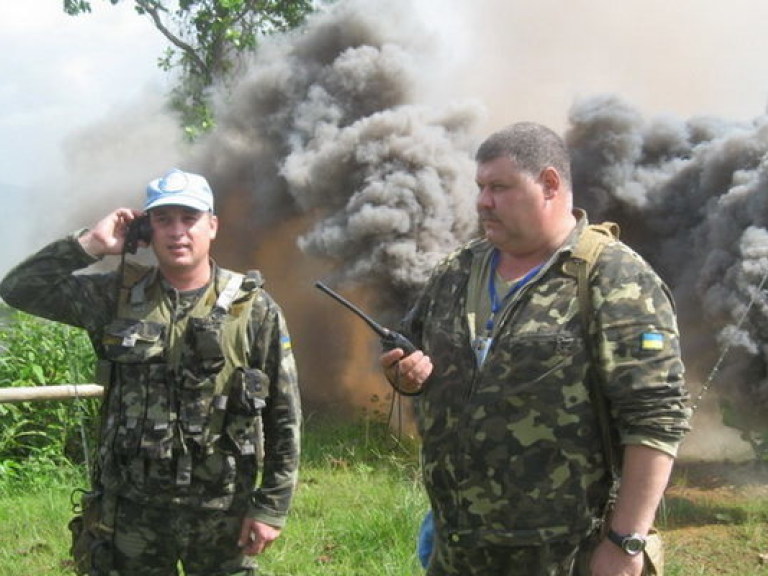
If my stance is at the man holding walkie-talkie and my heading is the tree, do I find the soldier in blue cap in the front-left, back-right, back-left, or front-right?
front-left

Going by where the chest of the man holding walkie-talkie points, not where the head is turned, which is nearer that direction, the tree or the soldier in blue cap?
the soldier in blue cap

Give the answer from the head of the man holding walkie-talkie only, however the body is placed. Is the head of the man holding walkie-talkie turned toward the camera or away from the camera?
toward the camera

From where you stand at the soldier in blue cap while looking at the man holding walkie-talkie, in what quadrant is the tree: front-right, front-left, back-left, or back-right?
back-left

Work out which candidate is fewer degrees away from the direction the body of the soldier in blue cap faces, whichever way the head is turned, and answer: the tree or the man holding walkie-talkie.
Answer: the man holding walkie-talkie

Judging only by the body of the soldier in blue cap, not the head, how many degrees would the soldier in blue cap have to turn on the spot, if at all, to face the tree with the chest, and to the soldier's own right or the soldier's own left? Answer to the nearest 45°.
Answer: approximately 180°

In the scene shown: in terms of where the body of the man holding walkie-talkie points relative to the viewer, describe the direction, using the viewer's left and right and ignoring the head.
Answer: facing the viewer and to the left of the viewer

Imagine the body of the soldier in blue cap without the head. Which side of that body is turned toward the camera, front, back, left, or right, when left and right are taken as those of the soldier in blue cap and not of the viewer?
front

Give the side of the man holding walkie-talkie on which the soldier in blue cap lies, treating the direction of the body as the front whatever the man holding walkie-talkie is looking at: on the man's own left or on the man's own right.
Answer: on the man's own right

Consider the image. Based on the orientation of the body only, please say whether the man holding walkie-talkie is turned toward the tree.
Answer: no

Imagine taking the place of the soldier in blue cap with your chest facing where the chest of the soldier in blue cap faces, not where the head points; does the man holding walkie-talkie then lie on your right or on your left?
on your left

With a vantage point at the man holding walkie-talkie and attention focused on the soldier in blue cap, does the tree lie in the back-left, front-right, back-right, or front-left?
front-right
